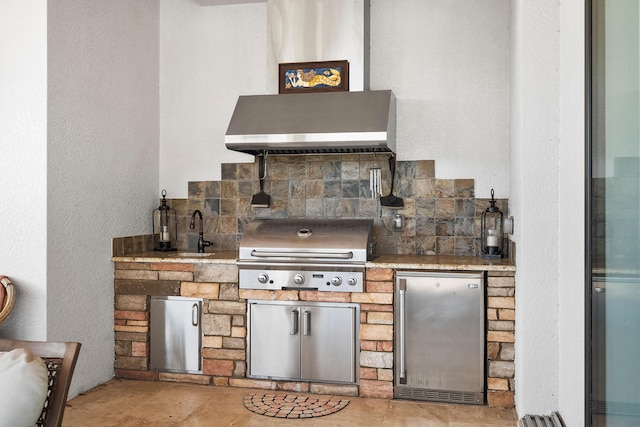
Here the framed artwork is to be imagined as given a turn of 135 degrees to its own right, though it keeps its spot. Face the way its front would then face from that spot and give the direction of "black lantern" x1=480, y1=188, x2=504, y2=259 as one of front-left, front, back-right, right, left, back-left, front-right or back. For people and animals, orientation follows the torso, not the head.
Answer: back-right

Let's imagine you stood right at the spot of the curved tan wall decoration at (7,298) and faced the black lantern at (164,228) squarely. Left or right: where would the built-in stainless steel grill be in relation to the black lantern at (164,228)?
right

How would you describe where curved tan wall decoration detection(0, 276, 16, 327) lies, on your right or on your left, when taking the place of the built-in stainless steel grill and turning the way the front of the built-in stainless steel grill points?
on your right

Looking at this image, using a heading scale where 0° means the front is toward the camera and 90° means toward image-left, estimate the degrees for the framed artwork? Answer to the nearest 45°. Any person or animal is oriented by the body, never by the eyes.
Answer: approximately 0°

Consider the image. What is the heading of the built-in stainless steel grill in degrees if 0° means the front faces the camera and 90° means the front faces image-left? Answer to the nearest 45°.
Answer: approximately 0°

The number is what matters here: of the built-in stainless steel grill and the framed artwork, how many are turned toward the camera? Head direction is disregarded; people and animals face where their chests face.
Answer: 2

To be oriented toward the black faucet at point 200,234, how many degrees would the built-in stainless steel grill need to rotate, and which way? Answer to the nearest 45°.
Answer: approximately 135° to its right
